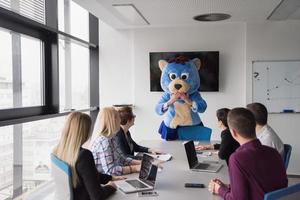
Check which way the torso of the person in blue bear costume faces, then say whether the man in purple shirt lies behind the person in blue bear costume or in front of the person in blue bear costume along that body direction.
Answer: in front

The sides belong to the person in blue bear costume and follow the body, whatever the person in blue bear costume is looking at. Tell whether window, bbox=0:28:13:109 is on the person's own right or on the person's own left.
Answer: on the person's own right

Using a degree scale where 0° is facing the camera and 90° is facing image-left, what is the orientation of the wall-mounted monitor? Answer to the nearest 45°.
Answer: approximately 0°

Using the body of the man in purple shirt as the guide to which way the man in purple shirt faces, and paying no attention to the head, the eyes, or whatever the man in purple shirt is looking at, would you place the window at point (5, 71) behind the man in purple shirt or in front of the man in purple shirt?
in front

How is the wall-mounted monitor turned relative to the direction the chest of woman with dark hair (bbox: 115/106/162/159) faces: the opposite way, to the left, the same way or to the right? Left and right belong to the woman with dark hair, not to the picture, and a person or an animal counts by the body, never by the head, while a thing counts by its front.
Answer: to the right

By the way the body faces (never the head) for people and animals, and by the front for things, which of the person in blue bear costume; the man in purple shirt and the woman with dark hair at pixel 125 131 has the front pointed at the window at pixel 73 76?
the man in purple shirt

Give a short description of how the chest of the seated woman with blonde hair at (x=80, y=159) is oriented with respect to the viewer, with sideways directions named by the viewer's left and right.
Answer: facing away from the viewer and to the right of the viewer

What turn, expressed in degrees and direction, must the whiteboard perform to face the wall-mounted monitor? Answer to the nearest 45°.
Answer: approximately 90° to its right

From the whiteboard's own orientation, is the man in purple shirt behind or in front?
in front

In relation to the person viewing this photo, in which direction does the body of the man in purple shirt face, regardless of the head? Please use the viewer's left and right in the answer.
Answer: facing away from the viewer and to the left of the viewer

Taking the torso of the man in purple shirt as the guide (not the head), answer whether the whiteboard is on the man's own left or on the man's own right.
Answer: on the man's own right
